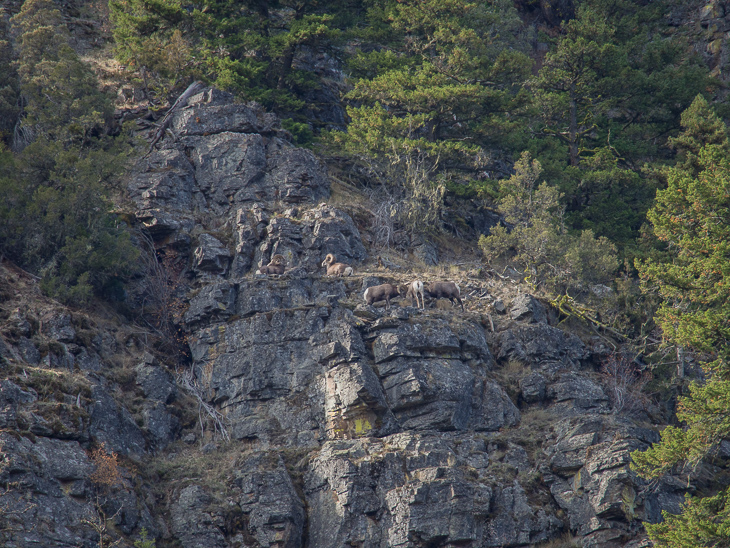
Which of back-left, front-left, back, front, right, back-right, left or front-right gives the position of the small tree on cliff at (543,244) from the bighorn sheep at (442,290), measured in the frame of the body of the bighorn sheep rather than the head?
back-right

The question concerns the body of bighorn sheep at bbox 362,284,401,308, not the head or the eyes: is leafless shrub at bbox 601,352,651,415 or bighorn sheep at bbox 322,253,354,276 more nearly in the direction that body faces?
the leafless shrub

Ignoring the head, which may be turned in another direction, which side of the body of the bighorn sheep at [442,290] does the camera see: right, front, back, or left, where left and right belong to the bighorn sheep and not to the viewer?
left

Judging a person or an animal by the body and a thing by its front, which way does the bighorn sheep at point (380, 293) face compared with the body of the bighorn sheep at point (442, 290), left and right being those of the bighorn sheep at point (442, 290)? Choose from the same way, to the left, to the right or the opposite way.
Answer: the opposite way

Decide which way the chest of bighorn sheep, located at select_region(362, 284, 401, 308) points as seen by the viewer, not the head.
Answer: to the viewer's right

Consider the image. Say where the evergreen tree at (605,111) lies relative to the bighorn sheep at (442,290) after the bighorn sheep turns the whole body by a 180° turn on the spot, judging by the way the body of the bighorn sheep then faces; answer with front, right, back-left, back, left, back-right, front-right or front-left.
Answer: front-left

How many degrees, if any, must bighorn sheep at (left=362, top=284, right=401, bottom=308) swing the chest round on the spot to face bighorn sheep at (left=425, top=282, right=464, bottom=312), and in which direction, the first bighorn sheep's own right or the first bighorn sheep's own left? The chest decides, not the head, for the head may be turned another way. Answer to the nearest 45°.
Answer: approximately 45° to the first bighorn sheep's own left

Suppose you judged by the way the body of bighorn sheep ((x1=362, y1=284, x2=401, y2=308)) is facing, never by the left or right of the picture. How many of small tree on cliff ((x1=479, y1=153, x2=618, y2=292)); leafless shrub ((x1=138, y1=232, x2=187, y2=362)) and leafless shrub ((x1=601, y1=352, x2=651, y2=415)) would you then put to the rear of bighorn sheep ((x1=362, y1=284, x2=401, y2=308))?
1

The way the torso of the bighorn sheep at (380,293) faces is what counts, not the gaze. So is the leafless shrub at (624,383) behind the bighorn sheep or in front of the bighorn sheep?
in front

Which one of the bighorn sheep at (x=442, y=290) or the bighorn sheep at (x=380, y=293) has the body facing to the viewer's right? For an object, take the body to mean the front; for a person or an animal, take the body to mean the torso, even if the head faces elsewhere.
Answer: the bighorn sheep at (x=380, y=293)

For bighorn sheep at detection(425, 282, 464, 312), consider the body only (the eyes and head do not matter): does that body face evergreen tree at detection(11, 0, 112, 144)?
yes
